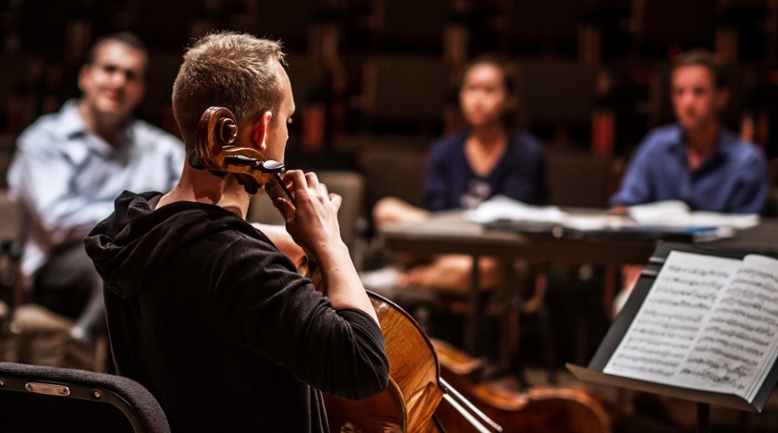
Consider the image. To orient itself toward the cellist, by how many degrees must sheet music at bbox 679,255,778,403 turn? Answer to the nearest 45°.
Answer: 0° — it already faces them

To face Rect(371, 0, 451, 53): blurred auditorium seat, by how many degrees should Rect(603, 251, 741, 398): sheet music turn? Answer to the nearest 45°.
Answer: approximately 90° to its right

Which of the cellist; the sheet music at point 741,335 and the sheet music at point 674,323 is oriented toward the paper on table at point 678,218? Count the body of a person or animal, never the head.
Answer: the cellist

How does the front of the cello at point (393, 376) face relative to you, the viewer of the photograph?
facing away from the viewer and to the right of the viewer

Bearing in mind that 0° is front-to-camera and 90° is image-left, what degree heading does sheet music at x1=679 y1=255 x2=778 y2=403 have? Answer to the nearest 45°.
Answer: approximately 45°

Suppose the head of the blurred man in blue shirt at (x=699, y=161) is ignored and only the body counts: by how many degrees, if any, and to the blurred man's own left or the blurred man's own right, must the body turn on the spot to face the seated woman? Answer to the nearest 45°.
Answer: approximately 45° to the blurred man's own right

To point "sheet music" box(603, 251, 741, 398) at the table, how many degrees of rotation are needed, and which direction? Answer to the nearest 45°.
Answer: approximately 90° to its right

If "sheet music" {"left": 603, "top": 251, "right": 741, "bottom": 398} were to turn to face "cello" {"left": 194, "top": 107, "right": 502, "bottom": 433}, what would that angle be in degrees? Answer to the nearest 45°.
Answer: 0° — it already faces it

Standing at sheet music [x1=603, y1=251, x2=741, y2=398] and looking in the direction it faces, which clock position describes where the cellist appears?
The cellist is roughly at 12 o'clock from the sheet music.

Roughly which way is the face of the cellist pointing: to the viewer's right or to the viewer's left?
to the viewer's right
